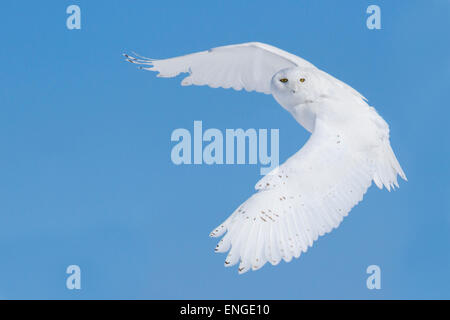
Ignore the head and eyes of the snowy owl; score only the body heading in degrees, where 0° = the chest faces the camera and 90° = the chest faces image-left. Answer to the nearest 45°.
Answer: approximately 45°
